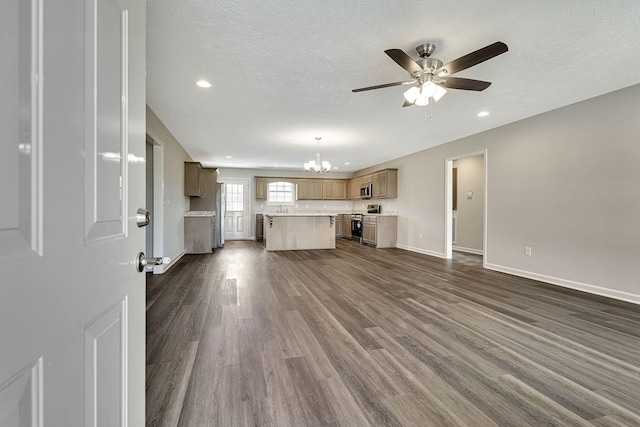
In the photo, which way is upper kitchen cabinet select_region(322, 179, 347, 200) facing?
toward the camera

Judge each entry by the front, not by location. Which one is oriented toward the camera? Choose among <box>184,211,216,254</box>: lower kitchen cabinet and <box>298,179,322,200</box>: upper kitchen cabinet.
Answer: the upper kitchen cabinet

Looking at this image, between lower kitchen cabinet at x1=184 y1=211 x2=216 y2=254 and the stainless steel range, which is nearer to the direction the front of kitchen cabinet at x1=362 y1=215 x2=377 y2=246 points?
the lower kitchen cabinet

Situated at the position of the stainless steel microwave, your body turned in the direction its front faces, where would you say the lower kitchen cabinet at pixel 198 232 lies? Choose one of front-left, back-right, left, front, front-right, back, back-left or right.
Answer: front

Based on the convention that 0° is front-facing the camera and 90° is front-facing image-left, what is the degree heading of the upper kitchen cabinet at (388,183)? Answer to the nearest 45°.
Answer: approximately 45°

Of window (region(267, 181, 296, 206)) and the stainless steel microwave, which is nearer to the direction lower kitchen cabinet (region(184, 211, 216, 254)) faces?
the stainless steel microwave

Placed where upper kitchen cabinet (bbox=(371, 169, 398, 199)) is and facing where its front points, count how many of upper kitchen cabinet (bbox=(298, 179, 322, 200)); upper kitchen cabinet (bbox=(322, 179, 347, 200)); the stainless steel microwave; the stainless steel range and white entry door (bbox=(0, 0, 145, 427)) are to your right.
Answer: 4

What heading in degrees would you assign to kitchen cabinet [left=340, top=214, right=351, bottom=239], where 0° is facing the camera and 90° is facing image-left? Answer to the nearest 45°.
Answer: approximately 45°

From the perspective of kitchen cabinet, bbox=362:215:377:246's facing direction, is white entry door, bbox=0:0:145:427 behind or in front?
in front

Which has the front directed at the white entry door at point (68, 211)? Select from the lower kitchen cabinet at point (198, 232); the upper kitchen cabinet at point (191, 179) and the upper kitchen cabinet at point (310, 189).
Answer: the upper kitchen cabinet at point (310, 189)

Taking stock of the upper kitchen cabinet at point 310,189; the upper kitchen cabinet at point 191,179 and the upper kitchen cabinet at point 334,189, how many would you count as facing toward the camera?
2

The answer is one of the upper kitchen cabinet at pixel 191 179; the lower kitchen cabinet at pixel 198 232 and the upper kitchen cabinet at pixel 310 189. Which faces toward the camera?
the upper kitchen cabinet at pixel 310 189

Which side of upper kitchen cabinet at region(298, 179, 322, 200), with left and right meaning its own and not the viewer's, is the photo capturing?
front

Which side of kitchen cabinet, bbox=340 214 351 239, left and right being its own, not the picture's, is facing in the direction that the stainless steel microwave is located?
left

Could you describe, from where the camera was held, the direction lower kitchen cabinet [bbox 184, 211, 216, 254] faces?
facing to the right of the viewer

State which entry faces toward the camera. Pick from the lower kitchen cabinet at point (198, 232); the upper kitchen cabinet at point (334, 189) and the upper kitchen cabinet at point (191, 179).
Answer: the upper kitchen cabinet at point (334, 189)

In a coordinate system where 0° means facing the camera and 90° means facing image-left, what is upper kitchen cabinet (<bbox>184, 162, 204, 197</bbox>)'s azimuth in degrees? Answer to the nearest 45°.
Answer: approximately 270°

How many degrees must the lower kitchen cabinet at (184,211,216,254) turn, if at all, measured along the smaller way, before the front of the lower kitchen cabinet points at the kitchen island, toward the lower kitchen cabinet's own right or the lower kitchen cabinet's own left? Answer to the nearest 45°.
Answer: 0° — it already faces it
